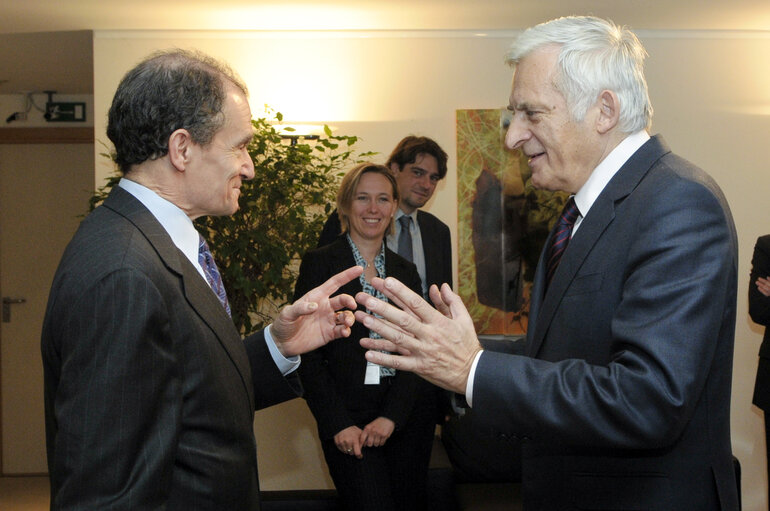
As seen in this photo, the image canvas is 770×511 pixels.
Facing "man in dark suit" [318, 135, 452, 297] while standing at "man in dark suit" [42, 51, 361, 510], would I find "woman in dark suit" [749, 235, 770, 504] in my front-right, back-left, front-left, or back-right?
front-right

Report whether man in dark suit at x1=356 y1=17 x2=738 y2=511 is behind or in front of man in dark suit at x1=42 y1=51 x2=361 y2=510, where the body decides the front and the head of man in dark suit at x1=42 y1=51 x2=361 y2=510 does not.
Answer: in front

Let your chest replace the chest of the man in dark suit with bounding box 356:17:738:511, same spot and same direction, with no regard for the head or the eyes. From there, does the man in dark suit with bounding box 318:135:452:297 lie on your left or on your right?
on your right

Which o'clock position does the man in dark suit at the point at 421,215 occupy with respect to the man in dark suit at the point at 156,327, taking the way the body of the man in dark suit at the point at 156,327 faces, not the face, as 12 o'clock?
the man in dark suit at the point at 421,215 is roughly at 10 o'clock from the man in dark suit at the point at 156,327.

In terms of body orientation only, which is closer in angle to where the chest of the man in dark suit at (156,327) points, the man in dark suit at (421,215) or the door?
the man in dark suit

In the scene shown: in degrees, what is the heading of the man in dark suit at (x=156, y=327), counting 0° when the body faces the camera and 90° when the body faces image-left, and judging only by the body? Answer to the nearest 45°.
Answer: approximately 270°

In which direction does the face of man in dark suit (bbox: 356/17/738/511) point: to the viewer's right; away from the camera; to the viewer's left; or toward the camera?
to the viewer's left

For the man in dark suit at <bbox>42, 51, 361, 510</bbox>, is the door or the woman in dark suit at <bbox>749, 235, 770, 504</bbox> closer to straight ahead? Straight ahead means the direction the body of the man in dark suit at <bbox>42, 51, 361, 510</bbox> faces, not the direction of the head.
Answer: the woman in dark suit

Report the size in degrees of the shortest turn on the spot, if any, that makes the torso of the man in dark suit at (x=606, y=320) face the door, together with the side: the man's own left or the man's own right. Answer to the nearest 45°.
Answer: approximately 45° to the man's own right

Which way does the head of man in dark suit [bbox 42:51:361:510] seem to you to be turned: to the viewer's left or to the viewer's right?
to the viewer's right

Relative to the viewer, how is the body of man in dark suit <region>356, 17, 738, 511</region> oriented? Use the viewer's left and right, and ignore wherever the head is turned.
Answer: facing to the left of the viewer

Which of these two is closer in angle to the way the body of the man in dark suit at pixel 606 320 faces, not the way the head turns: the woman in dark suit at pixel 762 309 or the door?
the door

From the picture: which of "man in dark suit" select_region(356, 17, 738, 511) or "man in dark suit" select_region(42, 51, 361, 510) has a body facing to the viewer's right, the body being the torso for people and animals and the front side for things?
"man in dark suit" select_region(42, 51, 361, 510)

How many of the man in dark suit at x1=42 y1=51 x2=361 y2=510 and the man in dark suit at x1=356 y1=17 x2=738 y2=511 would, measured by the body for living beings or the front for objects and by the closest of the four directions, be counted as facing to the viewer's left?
1
